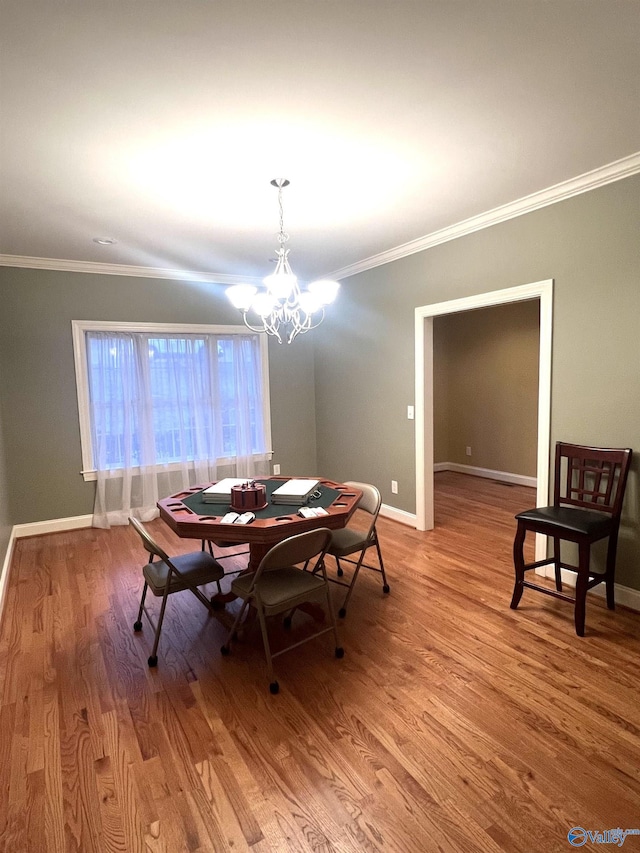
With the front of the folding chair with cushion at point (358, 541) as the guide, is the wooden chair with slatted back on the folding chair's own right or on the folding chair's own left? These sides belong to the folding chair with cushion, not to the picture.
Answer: on the folding chair's own left

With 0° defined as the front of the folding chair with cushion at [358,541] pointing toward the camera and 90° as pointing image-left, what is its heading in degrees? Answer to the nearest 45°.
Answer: approximately 45°

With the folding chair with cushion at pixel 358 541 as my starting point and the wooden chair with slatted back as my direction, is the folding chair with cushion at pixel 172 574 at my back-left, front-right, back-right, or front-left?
back-right

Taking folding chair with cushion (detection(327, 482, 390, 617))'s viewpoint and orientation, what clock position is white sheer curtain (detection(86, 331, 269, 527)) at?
The white sheer curtain is roughly at 3 o'clock from the folding chair with cushion.

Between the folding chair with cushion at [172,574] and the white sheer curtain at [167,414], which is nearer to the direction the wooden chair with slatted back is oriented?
the folding chair with cushion

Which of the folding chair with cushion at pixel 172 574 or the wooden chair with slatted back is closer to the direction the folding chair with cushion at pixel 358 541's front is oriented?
the folding chair with cushion

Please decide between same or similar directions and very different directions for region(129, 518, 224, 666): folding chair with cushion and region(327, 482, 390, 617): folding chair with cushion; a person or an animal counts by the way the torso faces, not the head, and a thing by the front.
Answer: very different directions

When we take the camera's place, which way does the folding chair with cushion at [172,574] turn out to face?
facing away from the viewer and to the right of the viewer

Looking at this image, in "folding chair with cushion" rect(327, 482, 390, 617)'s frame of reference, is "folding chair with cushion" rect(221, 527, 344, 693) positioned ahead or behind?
ahead

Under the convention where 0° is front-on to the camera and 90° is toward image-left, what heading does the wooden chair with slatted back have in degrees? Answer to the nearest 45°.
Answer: approximately 45°

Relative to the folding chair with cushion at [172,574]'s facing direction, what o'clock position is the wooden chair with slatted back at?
The wooden chair with slatted back is roughly at 2 o'clock from the folding chair with cushion.

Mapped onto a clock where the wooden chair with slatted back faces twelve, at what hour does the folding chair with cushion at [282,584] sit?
The folding chair with cushion is roughly at 12 o'clock from the wooden chair with slatted back.
